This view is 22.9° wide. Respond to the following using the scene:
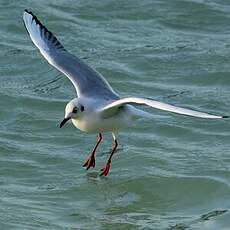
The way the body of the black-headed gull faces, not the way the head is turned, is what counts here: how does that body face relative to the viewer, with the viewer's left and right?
facing the viewer and to the left of the viewer
